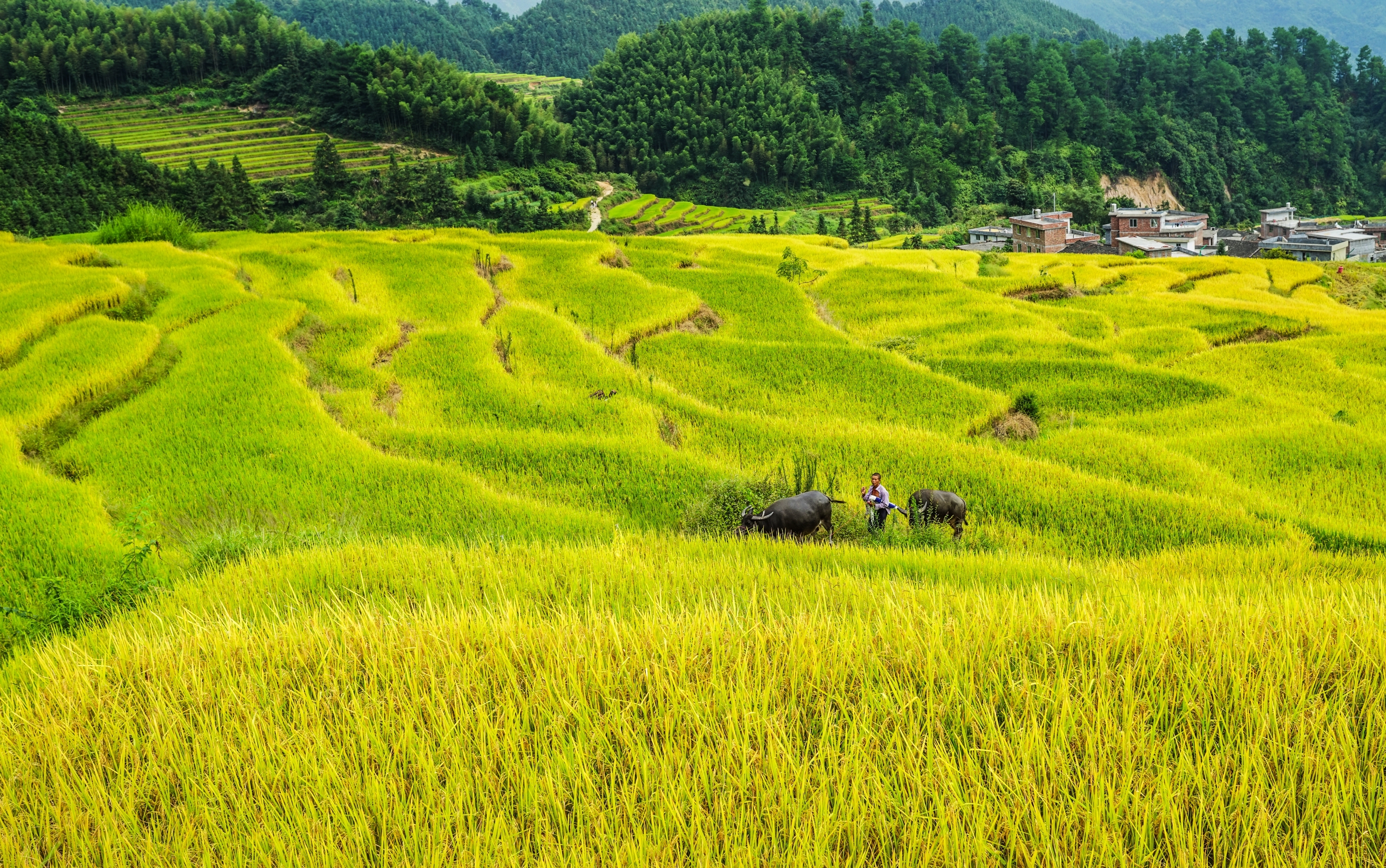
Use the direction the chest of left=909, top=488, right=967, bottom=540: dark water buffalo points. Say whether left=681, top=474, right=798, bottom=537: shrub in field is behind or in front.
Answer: in front

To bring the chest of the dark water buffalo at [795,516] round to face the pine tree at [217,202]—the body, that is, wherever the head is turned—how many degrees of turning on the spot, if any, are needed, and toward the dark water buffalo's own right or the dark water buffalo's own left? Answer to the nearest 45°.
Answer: approximately 45° to the dark water buffalo's own right

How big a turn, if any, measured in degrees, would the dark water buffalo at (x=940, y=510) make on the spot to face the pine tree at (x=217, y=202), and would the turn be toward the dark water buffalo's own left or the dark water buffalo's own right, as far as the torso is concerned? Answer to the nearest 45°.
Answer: approximately 45° to the dark water buffalo's own right

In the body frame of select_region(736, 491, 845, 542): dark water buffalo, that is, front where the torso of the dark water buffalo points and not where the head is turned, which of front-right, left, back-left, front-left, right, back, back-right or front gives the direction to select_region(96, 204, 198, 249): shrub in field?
front-right

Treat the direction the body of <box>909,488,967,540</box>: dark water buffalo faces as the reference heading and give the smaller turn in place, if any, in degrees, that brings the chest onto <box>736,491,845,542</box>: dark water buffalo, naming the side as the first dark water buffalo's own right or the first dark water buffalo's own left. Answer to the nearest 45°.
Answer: approximately 45° to the first dark water buffalo's own left

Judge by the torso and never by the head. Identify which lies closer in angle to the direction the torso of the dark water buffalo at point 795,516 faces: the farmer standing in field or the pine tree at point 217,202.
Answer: the pine tree

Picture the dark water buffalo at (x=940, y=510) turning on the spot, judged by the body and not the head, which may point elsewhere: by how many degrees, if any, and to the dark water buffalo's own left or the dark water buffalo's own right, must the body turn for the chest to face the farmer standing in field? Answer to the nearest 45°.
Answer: approximately 45° to the dark water buffalo's own left

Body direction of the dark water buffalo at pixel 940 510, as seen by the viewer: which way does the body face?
to the viewer's left

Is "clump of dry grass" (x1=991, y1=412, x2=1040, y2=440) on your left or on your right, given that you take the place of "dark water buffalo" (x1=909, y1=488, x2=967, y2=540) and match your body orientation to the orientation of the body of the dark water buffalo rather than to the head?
on your right

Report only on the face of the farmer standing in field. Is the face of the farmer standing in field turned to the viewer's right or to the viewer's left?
to the viewer's left

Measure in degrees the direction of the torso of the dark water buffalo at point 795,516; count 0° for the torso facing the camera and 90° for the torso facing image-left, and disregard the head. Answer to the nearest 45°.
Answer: approximately 90°
